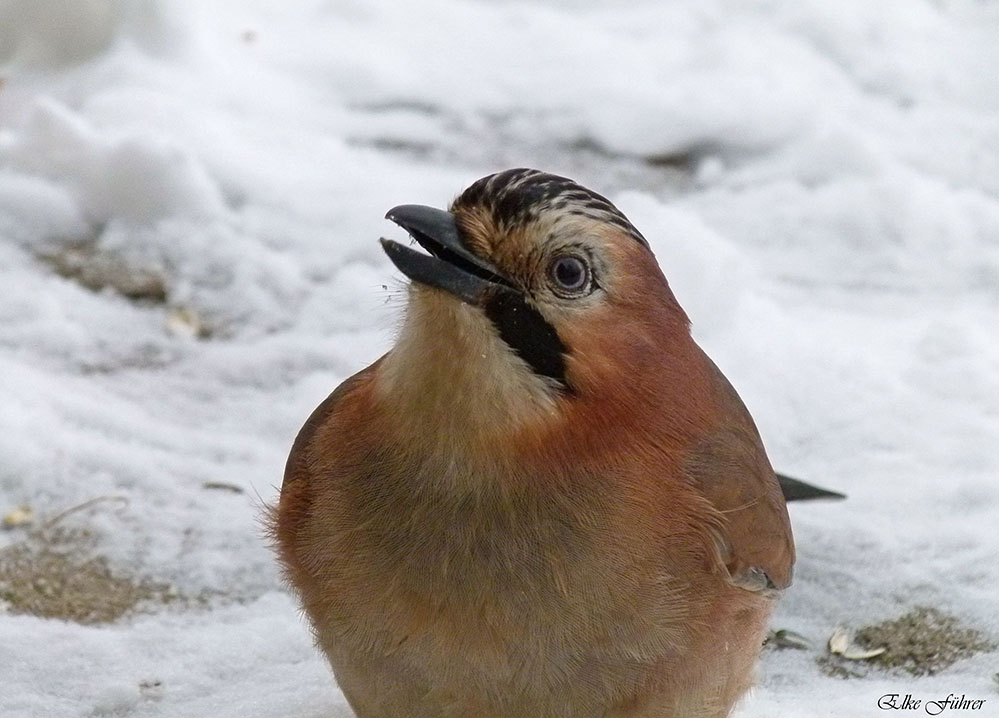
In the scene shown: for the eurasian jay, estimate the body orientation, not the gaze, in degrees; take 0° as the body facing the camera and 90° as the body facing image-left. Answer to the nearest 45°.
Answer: approximately 45°
